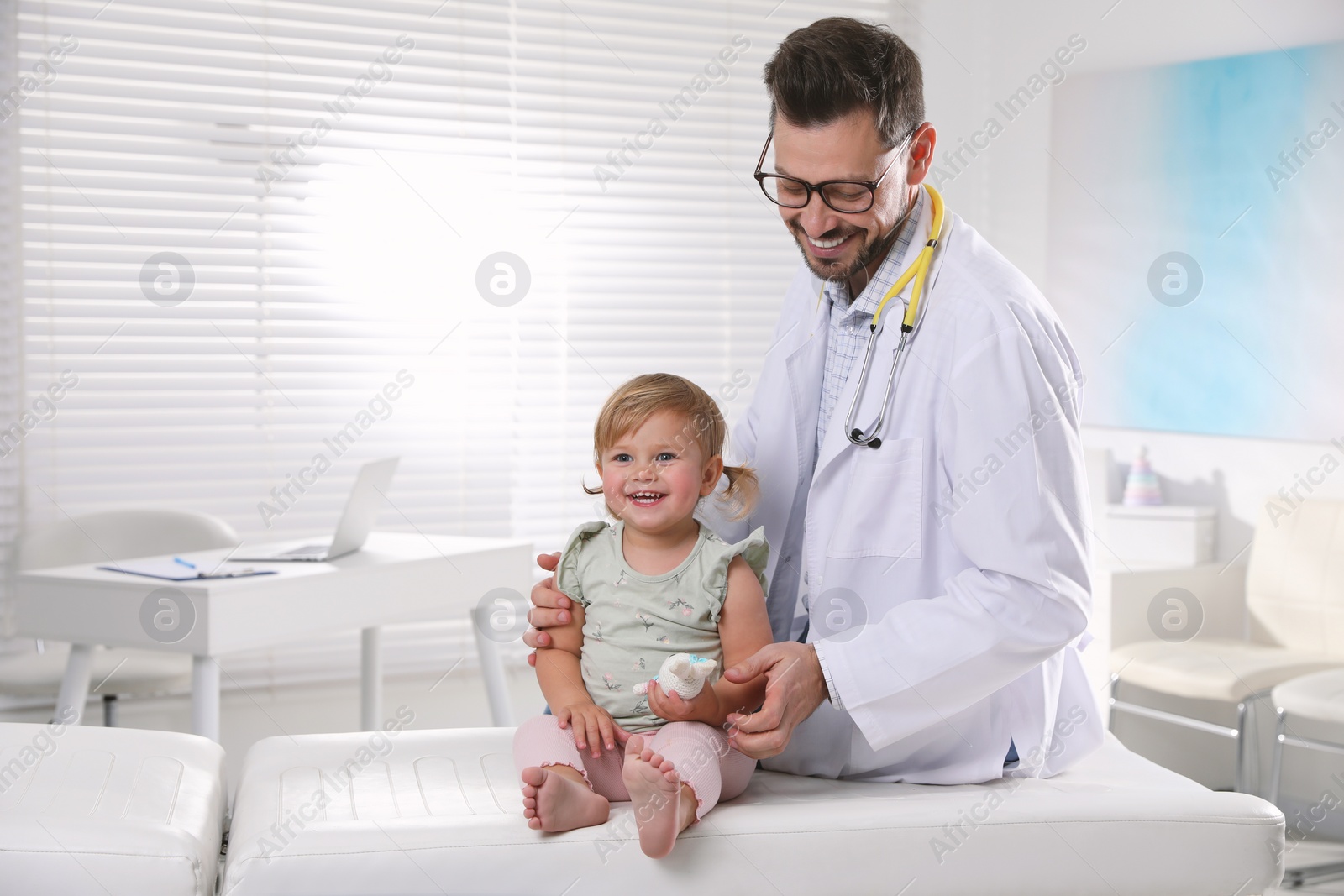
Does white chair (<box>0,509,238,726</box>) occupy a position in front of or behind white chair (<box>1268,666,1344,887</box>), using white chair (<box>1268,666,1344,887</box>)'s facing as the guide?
in front

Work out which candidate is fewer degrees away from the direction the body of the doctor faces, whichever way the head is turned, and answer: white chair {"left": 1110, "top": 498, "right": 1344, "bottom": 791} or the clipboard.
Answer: the clipboard

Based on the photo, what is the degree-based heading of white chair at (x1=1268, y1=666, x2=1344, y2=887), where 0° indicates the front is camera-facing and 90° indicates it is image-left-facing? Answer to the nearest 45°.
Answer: approximately 45°

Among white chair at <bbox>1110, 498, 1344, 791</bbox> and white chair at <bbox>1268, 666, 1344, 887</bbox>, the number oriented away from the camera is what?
0

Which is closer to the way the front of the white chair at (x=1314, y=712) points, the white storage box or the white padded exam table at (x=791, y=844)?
the white padded exam table

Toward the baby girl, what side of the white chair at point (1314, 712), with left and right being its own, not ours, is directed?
front

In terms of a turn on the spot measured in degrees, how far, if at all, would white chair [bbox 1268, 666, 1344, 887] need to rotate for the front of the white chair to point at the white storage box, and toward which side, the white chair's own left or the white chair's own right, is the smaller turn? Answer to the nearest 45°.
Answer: approximately 90° to the white chair's own right

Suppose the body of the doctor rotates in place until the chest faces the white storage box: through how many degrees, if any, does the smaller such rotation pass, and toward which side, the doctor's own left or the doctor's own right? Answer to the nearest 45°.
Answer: approximately 180°

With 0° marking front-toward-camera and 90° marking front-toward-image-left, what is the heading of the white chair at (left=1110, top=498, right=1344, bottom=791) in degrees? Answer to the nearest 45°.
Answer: approximately 45°

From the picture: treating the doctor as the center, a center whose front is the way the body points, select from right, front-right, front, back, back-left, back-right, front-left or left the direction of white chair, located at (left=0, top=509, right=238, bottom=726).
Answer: right

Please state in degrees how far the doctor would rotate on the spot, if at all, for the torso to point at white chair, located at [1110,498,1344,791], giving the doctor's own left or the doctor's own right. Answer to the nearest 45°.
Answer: approximately 180°
